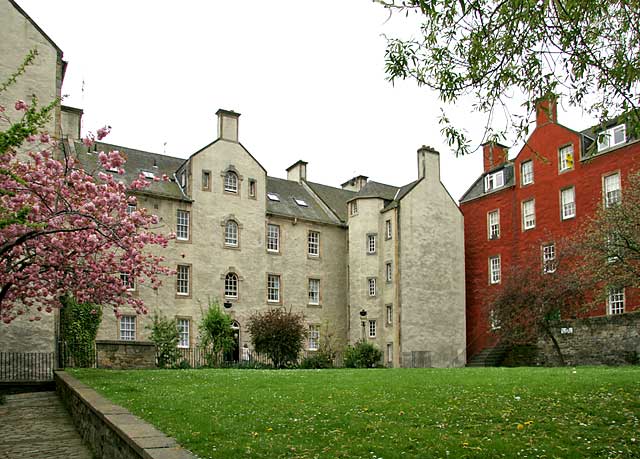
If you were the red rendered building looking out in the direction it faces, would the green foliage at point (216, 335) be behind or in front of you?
in front

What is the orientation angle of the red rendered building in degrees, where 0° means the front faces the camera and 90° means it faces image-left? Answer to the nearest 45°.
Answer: approximately 45°

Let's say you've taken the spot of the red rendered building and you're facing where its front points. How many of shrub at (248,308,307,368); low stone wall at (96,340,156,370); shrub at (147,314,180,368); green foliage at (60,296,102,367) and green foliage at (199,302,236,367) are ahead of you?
5

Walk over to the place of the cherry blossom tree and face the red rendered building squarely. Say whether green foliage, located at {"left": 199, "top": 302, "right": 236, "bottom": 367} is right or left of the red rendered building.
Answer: left

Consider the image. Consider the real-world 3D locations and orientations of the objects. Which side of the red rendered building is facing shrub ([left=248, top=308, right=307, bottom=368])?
front

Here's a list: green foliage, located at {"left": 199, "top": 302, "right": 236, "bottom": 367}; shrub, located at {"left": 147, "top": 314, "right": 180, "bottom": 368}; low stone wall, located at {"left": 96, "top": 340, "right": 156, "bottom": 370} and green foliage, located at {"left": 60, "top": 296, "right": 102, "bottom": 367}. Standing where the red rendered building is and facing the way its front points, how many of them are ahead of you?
4

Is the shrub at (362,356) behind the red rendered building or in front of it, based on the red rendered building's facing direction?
in front

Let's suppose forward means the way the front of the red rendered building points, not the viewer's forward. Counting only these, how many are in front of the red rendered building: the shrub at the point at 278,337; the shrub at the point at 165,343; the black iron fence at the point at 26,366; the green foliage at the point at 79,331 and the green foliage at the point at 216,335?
5

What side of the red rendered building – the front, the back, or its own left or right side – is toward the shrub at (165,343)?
front

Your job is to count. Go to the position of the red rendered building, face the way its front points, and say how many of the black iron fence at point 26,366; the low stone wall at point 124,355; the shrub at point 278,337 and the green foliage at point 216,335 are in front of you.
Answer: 4
